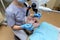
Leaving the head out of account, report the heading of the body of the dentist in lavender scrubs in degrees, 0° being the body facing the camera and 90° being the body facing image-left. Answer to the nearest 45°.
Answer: approximately 315°
